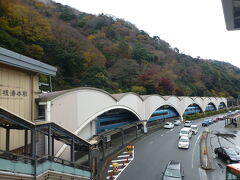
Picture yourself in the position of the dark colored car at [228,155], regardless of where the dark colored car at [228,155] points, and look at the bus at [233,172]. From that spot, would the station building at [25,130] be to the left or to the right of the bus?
right

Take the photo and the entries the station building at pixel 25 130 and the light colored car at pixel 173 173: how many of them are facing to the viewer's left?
0

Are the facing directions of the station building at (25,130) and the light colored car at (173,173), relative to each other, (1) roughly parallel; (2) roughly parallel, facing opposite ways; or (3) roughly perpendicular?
roughly perpendicular
